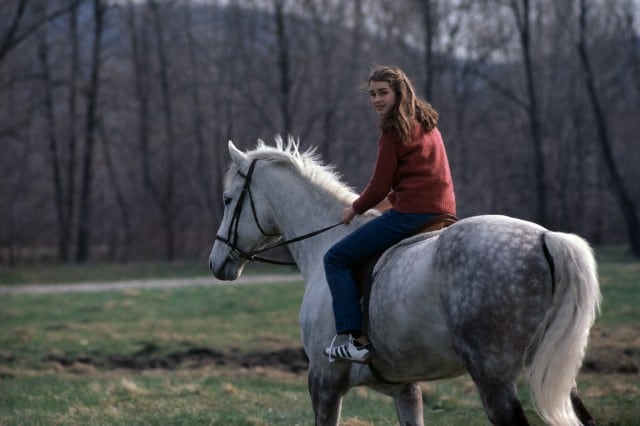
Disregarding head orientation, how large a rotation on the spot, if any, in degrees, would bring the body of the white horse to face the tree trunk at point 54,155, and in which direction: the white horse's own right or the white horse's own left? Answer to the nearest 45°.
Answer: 0° — it already faces it

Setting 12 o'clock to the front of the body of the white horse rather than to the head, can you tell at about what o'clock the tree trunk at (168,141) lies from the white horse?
The tree trunk is roughly at 1 o'clock from the white horse.

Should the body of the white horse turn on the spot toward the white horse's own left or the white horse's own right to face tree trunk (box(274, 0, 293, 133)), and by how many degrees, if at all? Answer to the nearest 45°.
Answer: approximately 45° to the white horse's own right

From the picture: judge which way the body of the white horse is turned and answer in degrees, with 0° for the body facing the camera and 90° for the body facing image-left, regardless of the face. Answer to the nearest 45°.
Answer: approximately 135°
